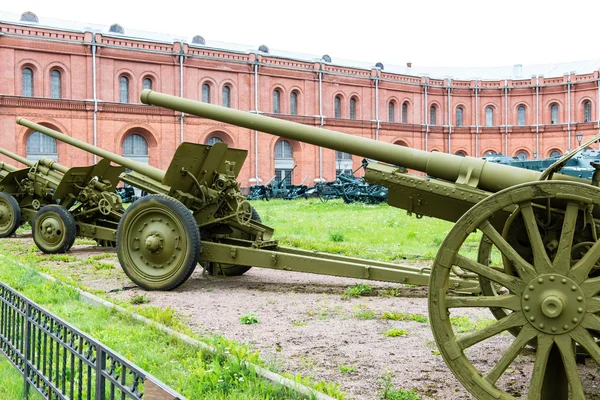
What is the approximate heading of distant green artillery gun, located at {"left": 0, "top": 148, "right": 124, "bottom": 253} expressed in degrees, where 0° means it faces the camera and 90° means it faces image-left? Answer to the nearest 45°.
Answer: approximately 135°

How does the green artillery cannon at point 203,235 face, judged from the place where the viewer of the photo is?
facing away from the viewer and to the left of the viewer

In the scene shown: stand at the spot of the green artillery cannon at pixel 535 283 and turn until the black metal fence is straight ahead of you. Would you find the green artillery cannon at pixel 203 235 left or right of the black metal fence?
right

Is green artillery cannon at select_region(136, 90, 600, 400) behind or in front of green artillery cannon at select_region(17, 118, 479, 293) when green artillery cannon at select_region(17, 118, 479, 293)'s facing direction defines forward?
behind

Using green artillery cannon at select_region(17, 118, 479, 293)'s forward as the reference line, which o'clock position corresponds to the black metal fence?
The black metal fence is roughly at 8 o'clock from the green artillery cannon.

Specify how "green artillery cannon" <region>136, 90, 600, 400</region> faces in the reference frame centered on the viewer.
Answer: facing to the left of the viewer
